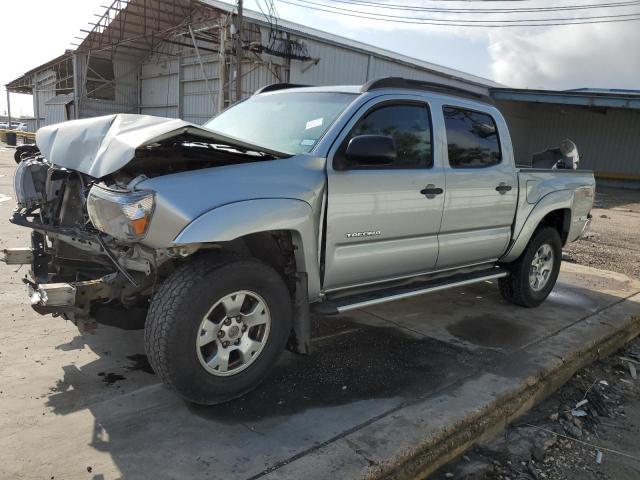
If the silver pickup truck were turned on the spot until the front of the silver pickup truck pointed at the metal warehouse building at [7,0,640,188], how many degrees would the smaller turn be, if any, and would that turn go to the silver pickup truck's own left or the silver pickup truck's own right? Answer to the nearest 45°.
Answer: approximately 135° to the silver pickup truck's own right

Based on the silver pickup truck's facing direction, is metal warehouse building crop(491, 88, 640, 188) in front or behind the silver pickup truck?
behind
